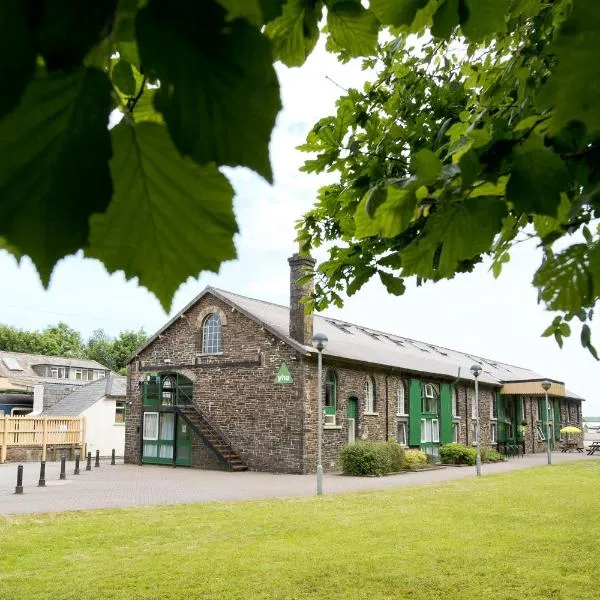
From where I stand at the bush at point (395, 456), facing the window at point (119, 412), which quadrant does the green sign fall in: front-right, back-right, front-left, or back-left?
front-left

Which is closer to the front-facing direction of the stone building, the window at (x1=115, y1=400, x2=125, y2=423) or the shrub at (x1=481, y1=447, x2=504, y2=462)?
the shrub

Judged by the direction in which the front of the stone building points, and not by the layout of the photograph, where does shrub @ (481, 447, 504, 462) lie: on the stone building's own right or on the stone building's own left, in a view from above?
on the stone building's own left

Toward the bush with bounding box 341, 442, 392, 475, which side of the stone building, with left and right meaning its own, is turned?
front
